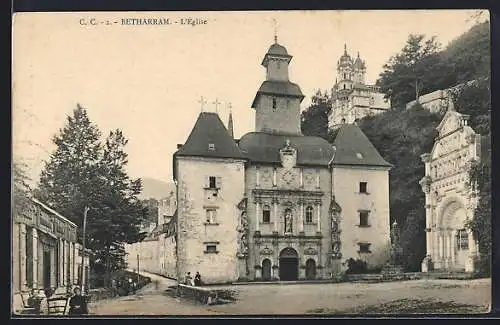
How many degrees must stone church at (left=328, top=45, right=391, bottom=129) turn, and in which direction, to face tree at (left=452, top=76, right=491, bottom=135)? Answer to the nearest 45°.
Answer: approximately 135° to its left

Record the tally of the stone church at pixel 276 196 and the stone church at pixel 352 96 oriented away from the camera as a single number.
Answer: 0

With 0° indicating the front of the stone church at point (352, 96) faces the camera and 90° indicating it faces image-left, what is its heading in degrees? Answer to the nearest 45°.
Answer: approximately 45°

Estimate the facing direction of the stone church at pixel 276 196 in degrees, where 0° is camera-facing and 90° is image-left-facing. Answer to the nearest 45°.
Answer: approximately 0°

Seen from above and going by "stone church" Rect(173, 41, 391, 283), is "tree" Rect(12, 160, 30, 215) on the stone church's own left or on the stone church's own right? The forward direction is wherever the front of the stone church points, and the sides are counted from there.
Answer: on the stone church's own right

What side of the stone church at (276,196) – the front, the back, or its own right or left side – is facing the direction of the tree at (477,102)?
left

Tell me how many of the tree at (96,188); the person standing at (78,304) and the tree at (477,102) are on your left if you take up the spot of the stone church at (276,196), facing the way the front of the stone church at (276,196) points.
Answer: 1
